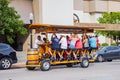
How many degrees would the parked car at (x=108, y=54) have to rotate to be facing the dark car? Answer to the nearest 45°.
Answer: approximately 45° to its left

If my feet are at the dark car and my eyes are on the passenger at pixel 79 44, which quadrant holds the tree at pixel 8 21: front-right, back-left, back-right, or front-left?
back-left

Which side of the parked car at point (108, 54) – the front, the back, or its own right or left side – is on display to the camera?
left
